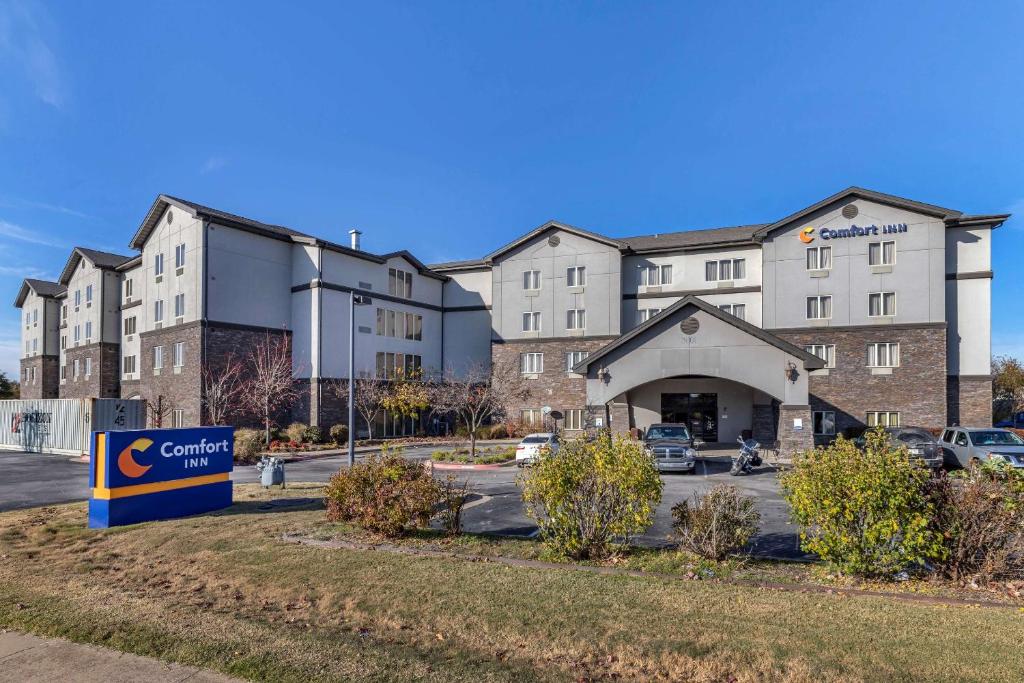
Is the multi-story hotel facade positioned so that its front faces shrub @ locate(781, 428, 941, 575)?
yes

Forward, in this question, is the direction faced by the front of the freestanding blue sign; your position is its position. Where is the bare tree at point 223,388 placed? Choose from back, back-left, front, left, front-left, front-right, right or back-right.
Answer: back-left

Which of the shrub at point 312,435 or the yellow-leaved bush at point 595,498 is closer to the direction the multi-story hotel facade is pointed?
the yellow-leaved bush

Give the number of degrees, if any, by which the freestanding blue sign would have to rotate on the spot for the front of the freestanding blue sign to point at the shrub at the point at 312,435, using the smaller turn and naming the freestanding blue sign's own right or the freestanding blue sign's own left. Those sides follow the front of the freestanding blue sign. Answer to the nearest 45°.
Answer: approximately 135° to the freestanding blue sign's own left

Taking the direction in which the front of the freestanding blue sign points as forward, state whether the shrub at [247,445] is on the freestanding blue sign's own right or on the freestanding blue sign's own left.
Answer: on the freestanding blue sign's own left

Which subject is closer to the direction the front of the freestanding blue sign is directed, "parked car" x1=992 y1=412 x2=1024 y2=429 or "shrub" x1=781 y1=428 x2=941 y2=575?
the shrub

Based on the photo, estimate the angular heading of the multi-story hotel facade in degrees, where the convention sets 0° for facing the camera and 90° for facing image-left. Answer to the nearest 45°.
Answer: approximately 0°
